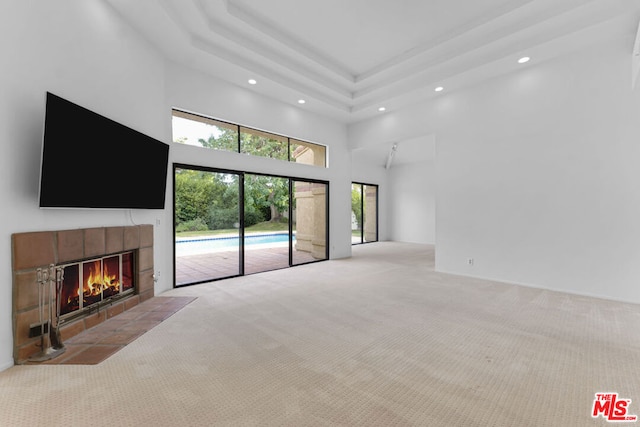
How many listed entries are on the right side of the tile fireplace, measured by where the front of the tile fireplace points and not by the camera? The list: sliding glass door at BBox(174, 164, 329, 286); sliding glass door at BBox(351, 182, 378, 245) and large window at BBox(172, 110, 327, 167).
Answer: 0

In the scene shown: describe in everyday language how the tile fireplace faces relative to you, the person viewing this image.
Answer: facing the viewer and to the right of the viewer

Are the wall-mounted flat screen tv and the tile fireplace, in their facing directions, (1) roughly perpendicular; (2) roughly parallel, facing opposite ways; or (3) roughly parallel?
roughly parallel

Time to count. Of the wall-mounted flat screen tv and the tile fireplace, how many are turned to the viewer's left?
0

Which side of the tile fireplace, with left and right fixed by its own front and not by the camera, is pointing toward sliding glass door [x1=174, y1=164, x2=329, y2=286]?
left

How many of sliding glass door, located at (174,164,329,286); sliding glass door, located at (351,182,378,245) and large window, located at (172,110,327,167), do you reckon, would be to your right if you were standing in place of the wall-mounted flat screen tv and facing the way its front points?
0

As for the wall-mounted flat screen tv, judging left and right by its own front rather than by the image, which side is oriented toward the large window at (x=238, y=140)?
left

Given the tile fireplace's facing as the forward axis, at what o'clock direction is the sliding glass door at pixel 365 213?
The sliding glass door is roughly at 10 o'clock from the tile fireplace.

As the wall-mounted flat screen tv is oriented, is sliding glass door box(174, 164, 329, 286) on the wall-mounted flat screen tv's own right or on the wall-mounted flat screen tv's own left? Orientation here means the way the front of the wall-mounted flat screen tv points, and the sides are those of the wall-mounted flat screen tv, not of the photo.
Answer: on the wall-mounted flat screen tv's own left
